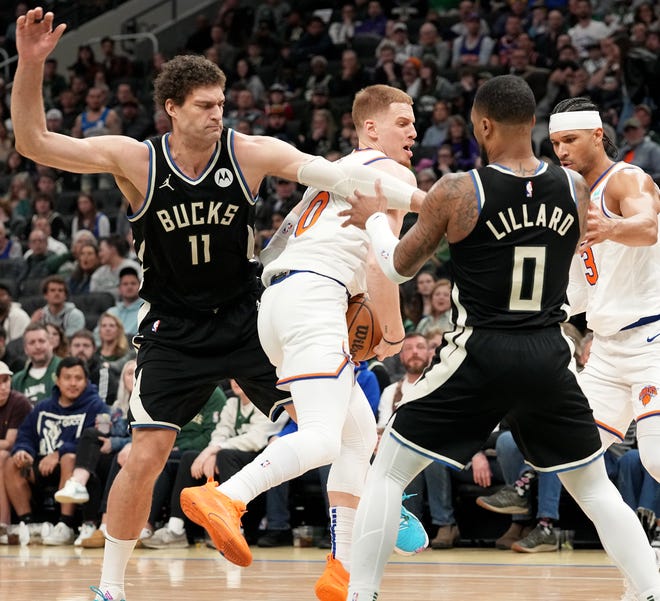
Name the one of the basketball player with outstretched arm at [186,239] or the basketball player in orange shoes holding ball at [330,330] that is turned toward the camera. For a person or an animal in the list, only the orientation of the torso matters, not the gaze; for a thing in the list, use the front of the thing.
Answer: the basketball player with outstretched arm at [186,239]

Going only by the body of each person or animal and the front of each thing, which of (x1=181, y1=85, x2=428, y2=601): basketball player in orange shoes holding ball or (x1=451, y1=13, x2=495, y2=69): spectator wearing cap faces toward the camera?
the spectator wearing cap

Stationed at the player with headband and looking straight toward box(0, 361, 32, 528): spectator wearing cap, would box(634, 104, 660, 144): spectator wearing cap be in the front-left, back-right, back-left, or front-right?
front-right

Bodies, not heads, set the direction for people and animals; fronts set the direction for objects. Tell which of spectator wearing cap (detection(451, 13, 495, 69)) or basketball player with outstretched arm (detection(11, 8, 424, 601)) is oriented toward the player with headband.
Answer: the spectator wearing cap

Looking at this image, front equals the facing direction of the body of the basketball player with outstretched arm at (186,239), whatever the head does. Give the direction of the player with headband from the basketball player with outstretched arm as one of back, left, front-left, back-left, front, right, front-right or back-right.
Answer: left

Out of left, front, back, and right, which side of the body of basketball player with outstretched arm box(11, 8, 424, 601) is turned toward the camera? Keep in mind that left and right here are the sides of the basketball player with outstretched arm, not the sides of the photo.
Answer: front

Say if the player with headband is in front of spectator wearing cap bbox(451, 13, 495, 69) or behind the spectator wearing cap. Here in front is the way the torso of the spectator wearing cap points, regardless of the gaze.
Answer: in front

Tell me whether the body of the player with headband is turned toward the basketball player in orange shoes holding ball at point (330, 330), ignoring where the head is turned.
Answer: yes

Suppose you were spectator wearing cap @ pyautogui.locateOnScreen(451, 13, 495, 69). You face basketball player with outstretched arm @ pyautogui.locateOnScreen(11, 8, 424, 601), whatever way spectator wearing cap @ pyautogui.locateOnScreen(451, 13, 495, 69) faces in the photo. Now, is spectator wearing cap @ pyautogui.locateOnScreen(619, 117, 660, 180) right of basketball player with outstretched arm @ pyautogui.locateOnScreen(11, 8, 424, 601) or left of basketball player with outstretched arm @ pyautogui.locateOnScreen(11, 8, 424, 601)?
left

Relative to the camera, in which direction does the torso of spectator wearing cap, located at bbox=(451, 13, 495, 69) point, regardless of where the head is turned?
toward the camera

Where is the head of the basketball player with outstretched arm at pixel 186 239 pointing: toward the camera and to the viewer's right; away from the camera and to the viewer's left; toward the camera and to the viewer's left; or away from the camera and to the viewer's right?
toward the camera and to the viewer's right

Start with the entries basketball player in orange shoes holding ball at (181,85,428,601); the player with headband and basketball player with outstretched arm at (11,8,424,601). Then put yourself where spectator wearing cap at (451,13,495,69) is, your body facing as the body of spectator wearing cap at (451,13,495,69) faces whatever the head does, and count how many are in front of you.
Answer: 3
